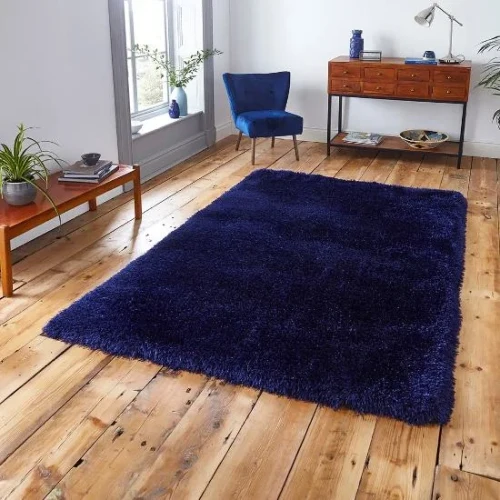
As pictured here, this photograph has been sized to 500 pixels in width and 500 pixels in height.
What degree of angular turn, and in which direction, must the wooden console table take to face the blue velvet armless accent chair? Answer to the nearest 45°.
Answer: approximately 90° to its right

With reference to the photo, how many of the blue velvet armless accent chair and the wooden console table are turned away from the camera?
0

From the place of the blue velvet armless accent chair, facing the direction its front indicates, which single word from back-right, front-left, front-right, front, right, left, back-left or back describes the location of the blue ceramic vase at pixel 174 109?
back-right

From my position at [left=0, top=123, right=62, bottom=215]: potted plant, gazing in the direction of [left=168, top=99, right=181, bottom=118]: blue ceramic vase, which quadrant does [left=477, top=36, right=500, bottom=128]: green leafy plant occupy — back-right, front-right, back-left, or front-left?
front-right

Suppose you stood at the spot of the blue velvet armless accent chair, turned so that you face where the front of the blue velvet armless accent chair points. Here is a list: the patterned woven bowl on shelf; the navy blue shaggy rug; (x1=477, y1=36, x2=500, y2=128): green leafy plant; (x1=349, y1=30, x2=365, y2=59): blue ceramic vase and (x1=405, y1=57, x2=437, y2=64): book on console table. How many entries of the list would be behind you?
0

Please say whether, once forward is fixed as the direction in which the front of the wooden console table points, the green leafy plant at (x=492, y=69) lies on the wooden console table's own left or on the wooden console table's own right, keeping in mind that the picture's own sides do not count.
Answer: on the wooden console table's own left

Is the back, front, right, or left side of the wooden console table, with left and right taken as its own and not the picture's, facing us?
front

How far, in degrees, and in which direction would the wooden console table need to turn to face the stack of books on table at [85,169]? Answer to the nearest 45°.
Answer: approximately 45° to its right

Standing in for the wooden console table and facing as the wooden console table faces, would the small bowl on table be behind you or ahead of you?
ahead

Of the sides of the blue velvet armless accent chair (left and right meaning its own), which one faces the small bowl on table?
right

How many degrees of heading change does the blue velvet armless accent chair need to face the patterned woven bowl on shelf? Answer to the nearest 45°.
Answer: approximately 45° to its left

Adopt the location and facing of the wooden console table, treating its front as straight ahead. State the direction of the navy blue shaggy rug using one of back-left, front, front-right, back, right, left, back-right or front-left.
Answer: front

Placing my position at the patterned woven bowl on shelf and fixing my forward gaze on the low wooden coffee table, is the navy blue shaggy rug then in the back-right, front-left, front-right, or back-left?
front-left

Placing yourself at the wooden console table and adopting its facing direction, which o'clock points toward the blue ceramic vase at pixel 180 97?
The blue ceramic vase is roughly at 3 o'clock from the wooden console table.

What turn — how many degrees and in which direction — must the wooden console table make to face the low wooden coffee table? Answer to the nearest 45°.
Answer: approximately 45° to its right

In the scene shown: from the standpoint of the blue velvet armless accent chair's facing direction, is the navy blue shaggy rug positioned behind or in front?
in front
